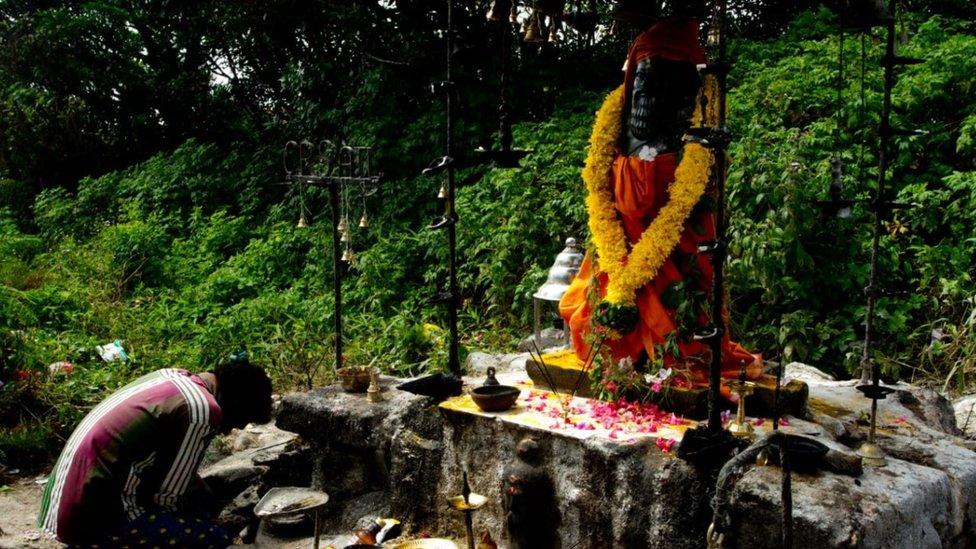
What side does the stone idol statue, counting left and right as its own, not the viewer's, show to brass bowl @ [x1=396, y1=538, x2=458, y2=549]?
front

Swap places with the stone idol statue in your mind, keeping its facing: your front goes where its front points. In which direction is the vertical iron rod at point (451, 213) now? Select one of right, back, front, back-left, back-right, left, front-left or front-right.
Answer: front-right

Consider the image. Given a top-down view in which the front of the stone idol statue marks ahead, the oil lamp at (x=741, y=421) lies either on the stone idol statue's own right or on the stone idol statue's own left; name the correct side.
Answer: on the stone idol statue's own left

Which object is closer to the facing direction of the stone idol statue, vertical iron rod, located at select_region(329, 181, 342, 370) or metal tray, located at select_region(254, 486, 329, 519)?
the metal tray

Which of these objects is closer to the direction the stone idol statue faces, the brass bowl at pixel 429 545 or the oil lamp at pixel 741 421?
the brass bowl

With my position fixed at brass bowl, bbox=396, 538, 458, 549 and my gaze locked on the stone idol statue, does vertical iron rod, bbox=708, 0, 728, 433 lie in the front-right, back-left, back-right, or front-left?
front-right

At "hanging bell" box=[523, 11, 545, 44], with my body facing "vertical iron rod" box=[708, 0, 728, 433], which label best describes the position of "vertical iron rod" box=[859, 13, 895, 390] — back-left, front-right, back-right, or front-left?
front-left

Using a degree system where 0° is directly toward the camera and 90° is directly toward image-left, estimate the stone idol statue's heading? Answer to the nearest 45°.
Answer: approximately 45°

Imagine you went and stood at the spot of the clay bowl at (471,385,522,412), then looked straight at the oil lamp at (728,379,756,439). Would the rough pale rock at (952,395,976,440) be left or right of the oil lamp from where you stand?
left

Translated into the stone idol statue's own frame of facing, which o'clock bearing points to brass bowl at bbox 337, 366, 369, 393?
The brass bowl is roughly at 2 o'clock from the stone idol statue.

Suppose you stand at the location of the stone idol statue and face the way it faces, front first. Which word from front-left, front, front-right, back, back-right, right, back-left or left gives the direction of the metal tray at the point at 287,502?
front

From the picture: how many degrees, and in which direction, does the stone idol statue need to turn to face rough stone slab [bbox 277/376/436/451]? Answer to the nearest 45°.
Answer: approximately 45° to its right
